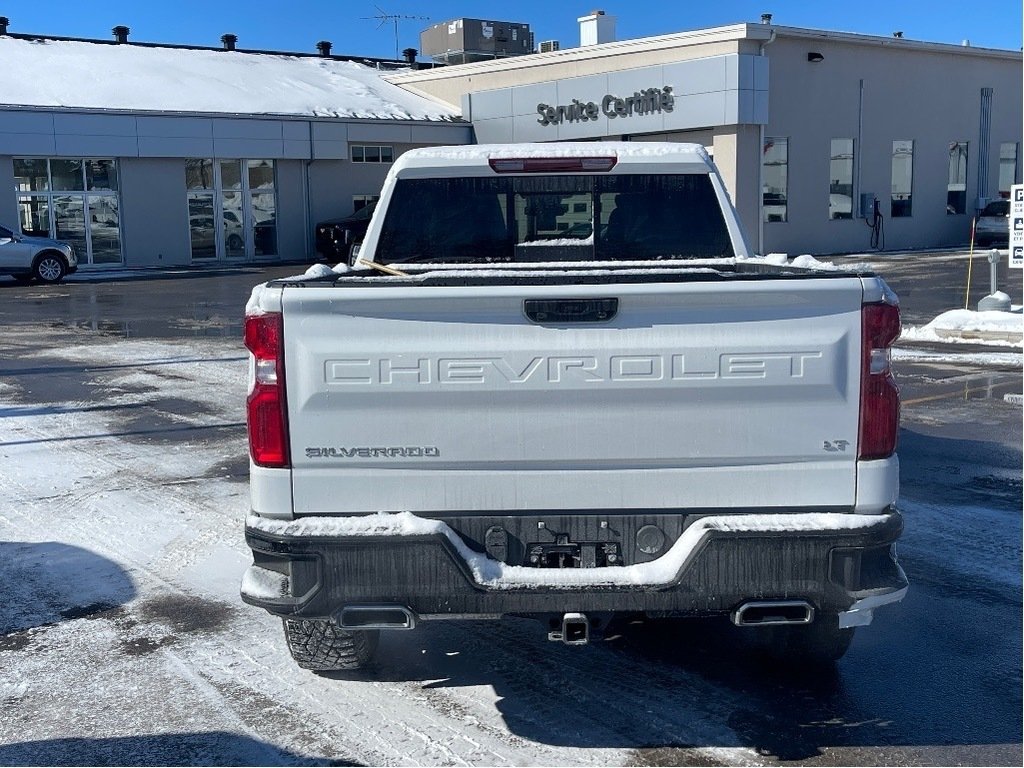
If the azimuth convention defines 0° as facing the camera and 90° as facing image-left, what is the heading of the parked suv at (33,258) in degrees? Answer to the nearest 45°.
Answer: approximately 270°

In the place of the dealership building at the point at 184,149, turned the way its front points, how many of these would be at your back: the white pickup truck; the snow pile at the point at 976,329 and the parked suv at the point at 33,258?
0

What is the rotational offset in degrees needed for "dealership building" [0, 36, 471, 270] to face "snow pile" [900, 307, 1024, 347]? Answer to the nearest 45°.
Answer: approximately 45° to its left

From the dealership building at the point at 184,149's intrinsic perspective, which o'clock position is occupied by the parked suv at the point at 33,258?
The parked suv is roughly at 1 o'clock from the dealership building.

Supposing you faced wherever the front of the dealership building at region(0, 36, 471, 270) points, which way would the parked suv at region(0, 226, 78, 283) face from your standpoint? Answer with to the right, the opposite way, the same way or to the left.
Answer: to the left

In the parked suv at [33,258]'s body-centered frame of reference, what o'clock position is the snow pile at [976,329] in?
The snow pile is roughly at 2 o'clock from the parked suv.

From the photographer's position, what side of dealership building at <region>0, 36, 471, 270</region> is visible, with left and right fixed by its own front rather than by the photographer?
front

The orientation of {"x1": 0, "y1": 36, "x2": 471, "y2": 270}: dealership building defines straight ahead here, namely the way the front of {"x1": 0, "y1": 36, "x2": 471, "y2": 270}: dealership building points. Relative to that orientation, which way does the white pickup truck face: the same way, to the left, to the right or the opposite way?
the opposite way

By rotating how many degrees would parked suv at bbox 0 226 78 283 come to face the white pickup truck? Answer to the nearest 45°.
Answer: approximately 90° to its right

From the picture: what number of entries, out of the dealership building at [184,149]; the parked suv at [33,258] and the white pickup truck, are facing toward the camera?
1

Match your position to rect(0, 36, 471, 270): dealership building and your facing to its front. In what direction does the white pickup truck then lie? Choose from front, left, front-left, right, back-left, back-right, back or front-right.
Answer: front

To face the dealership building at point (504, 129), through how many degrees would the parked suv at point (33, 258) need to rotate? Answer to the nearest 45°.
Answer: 0° — it already faces it

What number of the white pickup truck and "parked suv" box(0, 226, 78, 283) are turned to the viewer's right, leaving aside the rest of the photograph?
1

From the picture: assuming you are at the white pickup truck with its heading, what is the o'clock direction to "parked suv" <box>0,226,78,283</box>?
The parked suv is roughly at 11 o'clock from the white pickup truck.

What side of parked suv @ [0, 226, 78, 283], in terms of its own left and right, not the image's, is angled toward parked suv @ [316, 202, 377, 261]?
front

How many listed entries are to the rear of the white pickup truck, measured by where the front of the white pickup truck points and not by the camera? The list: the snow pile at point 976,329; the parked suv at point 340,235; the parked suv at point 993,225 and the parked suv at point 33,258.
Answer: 0

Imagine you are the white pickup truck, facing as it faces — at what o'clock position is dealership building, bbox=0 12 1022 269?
The dealership building is roughly at 12 o'clock from the white pickup truck.

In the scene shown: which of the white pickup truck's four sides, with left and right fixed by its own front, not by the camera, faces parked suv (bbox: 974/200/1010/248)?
front

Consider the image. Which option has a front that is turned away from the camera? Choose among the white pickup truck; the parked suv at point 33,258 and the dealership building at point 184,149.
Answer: the white pickup truck

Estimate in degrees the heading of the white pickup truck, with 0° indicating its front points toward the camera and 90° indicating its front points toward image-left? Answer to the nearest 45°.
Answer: approximately 180°
